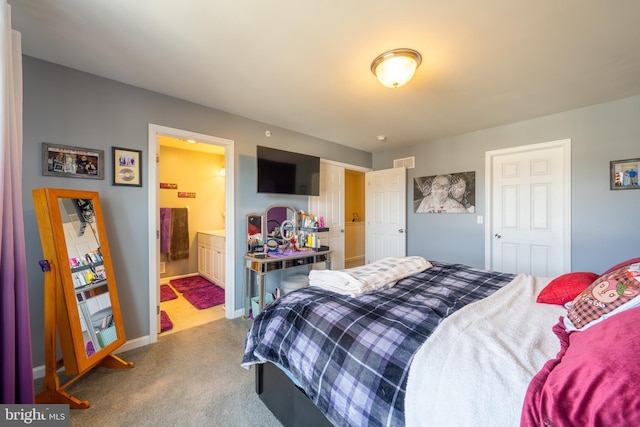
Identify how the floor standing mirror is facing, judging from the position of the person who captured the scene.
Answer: facing the viewer and to the right of the viewer

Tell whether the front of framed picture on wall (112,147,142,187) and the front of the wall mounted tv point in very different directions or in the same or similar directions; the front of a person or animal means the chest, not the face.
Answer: same or similar directions

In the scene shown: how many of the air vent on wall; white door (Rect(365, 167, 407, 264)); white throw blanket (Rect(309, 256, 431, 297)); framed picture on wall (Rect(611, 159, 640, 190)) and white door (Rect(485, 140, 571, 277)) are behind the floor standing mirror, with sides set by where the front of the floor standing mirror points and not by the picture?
0

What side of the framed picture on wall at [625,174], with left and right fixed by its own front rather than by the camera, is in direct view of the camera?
front

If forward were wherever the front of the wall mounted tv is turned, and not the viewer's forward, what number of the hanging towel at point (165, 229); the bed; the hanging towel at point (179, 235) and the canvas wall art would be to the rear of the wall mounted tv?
2

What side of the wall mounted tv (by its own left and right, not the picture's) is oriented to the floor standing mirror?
right

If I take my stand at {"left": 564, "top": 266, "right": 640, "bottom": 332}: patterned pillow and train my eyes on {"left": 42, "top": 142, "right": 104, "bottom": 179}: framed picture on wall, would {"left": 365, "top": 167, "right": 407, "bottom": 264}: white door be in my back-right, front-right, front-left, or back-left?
front-right

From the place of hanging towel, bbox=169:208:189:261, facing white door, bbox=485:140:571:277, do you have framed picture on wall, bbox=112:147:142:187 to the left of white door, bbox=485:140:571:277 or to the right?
right

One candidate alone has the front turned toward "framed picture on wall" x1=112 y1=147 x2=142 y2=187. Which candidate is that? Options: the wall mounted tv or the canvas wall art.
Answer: the canvas wall art

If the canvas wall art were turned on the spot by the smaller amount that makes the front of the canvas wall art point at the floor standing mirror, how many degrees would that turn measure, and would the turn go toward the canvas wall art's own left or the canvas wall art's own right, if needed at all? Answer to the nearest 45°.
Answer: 0° — it already faces it

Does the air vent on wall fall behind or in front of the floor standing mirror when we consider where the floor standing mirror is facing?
in front

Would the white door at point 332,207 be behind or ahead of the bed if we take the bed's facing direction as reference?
ahead

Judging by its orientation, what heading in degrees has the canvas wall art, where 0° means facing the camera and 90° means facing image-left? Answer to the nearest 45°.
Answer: approximately 45°

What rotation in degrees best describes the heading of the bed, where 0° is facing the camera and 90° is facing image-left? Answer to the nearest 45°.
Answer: approximately 135°
